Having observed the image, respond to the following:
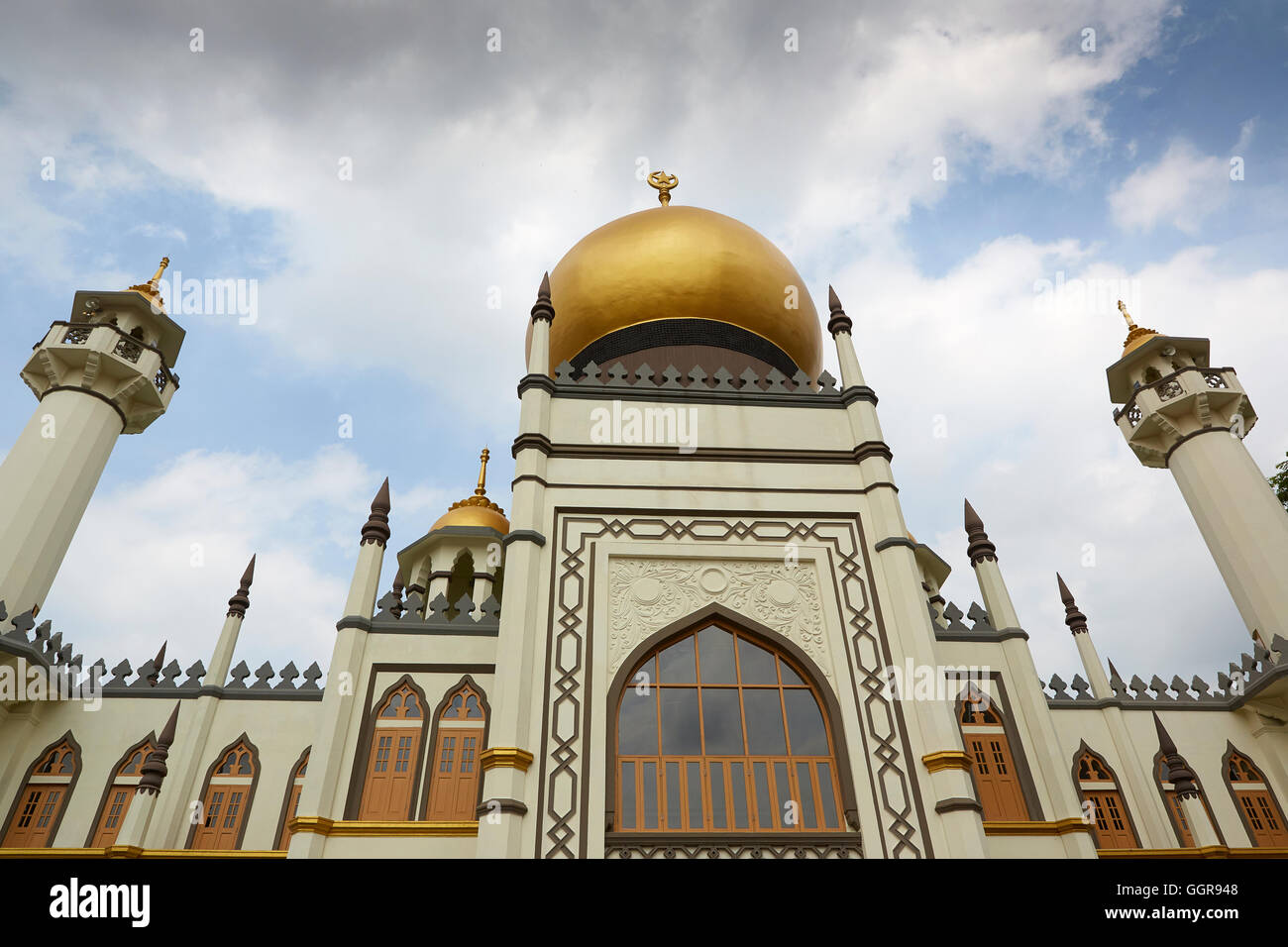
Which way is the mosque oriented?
toward the camera
